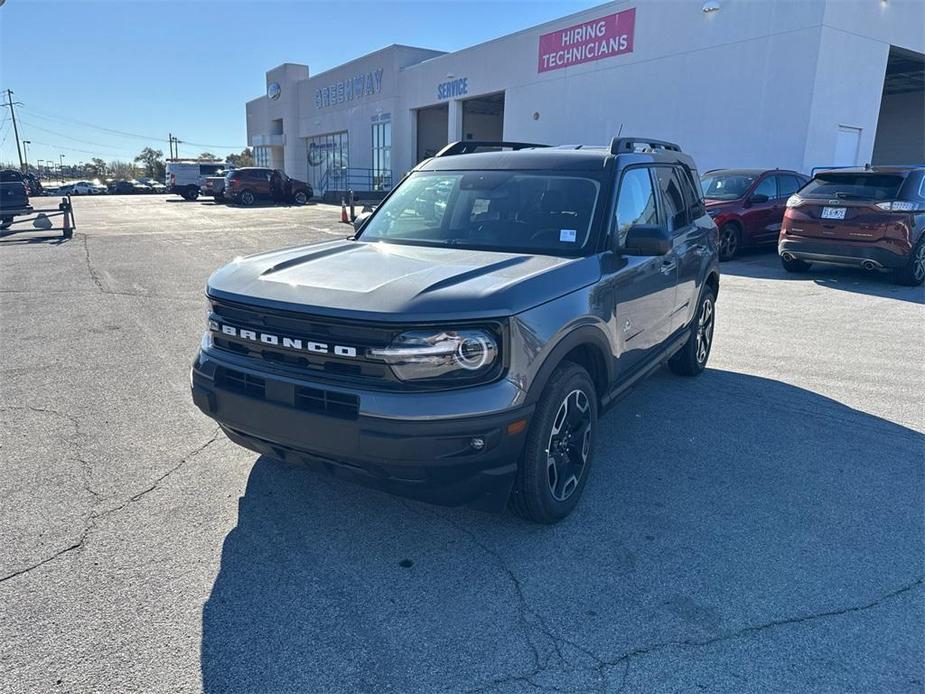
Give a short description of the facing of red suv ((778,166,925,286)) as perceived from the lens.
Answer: facing away from the viewer and to the right of the viewer

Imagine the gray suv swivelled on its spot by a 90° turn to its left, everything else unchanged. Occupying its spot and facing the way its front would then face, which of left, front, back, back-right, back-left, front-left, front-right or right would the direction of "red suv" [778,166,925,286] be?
left

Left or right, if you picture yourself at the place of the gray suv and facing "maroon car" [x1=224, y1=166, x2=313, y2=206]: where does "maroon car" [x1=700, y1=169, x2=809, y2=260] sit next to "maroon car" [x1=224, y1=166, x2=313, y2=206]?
right

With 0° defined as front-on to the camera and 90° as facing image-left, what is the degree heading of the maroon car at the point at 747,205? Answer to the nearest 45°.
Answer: approximately 45°

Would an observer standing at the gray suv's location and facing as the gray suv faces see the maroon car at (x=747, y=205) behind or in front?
behind

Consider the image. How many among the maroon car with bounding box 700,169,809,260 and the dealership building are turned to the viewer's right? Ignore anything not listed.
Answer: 0

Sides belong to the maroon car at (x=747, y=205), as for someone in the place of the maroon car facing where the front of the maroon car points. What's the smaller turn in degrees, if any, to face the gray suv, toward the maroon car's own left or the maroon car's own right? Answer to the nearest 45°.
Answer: approximately 45° to the maroon car's own left

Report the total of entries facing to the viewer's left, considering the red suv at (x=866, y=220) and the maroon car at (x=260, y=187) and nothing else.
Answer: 0

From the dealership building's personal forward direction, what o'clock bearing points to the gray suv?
The gray suv is roughly at 11 o'clock from the dealership building.

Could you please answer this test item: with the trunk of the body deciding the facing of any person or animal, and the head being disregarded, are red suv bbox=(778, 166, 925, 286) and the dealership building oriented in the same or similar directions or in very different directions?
very different directions

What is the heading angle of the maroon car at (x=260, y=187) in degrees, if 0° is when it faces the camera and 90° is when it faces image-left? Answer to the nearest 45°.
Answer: approximately 225°
